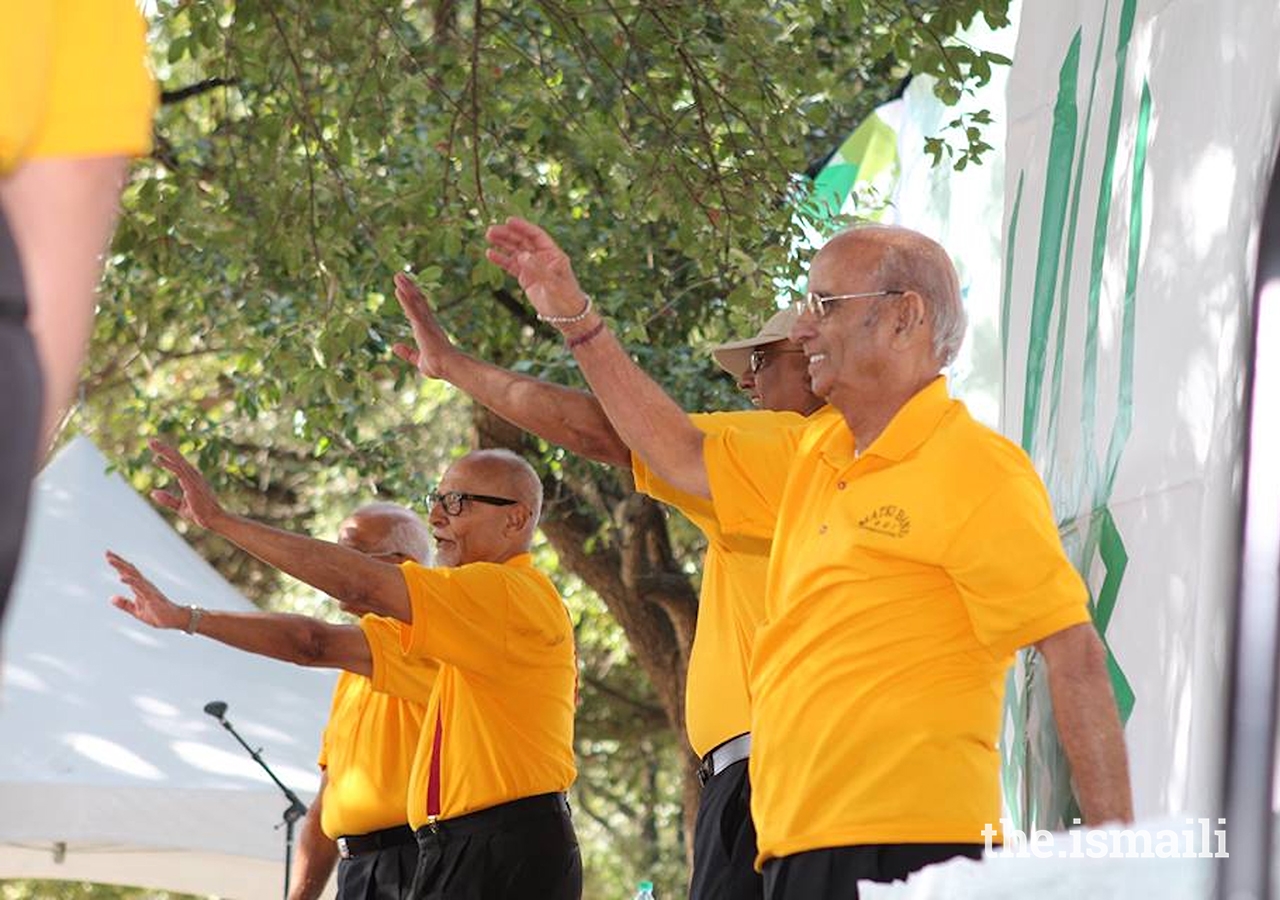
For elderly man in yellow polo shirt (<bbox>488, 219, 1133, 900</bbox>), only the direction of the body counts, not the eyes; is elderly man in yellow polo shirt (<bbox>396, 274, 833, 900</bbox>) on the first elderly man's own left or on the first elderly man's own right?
on the first elderly man's own right

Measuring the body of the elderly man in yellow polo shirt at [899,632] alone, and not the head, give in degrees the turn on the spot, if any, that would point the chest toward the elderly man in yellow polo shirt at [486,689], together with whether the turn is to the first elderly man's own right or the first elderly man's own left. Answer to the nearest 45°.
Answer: approximately 90° to the first elderly man's own right

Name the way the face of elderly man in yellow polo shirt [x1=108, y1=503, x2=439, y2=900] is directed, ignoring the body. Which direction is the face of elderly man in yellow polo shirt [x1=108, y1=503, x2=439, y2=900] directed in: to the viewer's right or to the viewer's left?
to the viewer's left

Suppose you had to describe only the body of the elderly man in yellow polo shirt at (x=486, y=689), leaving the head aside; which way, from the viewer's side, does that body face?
to the viewer's left

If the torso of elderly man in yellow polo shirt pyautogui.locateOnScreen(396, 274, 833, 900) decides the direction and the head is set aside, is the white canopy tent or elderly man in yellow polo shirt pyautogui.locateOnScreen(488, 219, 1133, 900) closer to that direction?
the white canopy tent

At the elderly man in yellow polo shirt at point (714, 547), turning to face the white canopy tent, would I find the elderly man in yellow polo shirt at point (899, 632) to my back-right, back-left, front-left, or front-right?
back-left

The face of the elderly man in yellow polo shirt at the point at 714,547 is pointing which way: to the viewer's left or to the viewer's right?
to the viewer's left

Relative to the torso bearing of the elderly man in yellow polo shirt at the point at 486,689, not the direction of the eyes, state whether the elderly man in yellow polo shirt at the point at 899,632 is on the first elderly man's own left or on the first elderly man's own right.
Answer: on the first elderly man's own left

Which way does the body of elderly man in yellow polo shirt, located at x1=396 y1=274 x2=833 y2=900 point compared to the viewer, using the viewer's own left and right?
facing to the left of the viewer

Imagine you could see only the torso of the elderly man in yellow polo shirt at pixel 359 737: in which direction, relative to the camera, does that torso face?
to the viewer's left

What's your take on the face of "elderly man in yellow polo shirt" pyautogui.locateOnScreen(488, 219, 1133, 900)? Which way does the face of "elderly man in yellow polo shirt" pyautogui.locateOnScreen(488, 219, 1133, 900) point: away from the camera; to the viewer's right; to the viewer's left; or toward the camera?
to the viewer's left
